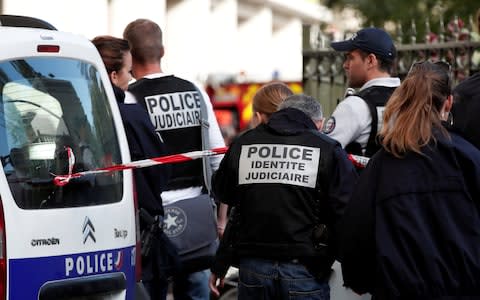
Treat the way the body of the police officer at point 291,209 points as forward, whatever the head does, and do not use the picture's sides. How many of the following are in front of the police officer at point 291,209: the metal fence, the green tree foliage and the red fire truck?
3

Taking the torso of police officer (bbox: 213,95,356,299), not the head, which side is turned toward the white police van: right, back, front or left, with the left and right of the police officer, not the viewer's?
left

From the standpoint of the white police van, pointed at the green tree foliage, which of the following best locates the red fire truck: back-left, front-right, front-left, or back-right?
front-left

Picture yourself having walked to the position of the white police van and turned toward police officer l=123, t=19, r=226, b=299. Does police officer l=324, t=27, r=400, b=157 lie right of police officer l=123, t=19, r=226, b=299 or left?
right

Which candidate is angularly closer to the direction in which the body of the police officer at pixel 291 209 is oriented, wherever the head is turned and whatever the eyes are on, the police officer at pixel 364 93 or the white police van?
the police officer

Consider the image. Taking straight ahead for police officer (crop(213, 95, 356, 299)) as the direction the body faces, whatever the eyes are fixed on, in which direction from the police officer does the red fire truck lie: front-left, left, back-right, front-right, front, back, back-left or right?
front

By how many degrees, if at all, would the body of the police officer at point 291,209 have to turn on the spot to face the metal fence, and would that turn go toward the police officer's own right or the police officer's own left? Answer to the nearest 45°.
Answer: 0° — they already face it

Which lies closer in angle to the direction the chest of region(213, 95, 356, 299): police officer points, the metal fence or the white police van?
the metal fence

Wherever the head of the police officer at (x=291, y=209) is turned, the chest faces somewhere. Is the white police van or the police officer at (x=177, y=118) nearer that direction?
the police officer

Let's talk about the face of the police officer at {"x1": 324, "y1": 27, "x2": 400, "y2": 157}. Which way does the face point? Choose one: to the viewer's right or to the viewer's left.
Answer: to the viewer's left

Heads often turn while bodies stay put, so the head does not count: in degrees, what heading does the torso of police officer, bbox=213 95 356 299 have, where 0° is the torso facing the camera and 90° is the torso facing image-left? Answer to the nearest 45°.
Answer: approximately 180°
